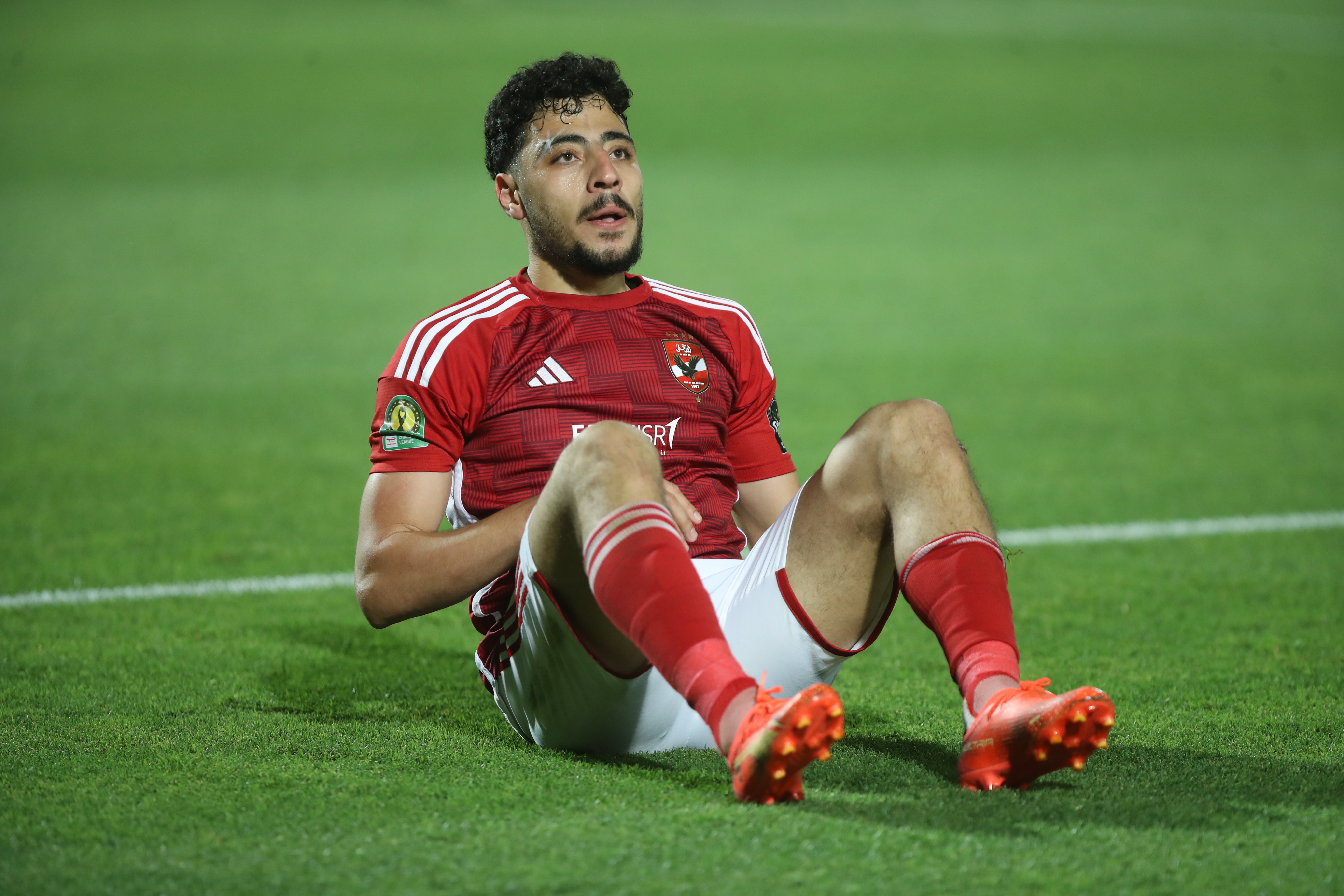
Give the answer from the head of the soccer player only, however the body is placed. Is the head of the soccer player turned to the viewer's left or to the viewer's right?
to the viewer's right

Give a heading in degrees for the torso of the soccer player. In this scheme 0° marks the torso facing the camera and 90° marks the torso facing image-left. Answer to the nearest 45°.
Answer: approximately 315°
